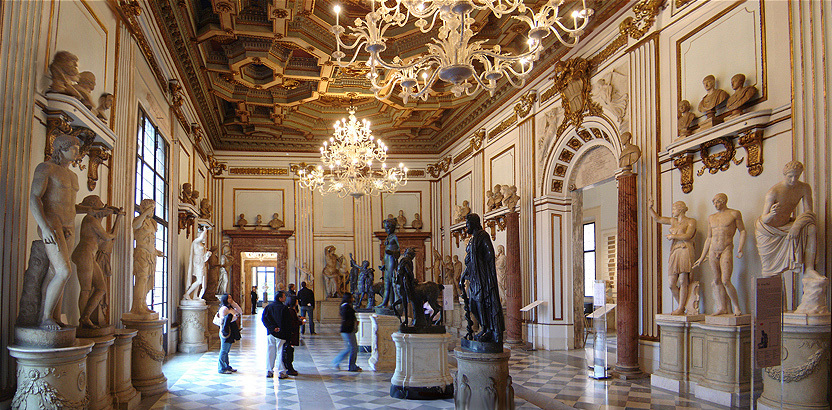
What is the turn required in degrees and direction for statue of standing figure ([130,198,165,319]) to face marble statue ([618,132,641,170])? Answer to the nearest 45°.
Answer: approximately 45° to its left

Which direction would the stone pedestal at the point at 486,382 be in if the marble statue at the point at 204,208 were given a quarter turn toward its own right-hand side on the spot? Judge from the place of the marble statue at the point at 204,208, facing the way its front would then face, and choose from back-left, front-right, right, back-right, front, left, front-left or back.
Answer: front-left

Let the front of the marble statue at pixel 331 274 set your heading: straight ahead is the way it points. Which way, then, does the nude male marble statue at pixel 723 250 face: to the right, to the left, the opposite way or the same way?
to the right

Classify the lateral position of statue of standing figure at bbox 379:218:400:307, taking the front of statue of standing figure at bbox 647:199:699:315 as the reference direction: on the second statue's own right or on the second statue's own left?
on the second statue's own right

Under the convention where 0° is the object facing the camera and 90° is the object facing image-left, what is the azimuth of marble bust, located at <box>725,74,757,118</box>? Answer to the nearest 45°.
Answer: approximately 45°

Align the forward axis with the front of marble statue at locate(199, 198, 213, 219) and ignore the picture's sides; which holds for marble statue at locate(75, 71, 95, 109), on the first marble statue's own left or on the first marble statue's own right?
on the first marble statue's own right

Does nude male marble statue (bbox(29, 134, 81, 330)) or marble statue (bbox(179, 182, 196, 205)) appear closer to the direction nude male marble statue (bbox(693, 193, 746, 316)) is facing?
the nude male marble statue

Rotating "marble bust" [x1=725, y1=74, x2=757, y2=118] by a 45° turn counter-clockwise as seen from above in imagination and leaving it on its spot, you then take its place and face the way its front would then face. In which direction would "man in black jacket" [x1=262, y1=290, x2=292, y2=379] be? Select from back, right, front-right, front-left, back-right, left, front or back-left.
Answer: right

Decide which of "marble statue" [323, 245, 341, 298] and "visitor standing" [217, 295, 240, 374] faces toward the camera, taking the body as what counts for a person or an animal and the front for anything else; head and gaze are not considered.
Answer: the marble statue

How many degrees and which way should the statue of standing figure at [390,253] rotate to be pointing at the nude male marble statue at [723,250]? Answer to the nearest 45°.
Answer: approximately 90° to its left

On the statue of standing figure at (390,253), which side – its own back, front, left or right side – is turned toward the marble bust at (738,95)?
left

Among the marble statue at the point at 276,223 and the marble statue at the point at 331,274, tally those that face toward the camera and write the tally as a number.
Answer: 2

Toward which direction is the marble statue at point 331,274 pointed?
toward the camera

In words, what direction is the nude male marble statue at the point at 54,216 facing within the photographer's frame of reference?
facing the viewer and to the right of the viewer
